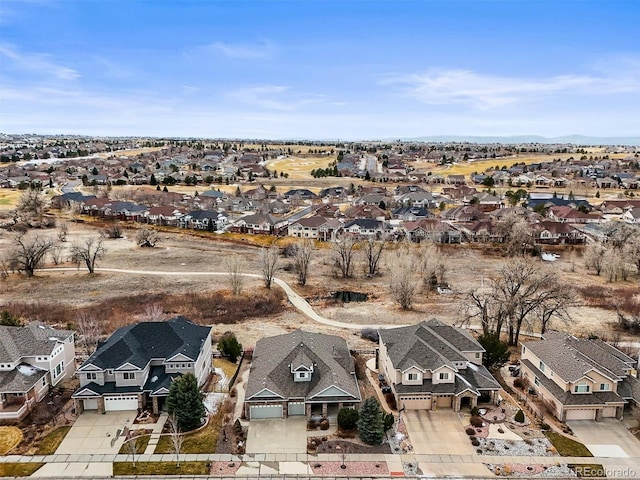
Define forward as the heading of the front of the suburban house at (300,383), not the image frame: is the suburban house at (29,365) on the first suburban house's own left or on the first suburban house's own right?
on the first suburban house's own right

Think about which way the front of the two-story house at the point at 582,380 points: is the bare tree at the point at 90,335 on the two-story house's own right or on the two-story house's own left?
on the two-story house's own right

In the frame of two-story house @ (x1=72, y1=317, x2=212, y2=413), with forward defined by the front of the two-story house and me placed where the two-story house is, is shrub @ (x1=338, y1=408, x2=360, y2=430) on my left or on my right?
on my left

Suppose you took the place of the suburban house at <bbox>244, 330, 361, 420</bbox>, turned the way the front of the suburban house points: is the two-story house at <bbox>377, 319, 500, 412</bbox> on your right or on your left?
on your left

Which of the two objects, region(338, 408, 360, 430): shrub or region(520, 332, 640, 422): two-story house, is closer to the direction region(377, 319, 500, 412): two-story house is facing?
the shrub

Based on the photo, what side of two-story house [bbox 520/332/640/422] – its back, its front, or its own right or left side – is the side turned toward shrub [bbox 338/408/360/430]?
right

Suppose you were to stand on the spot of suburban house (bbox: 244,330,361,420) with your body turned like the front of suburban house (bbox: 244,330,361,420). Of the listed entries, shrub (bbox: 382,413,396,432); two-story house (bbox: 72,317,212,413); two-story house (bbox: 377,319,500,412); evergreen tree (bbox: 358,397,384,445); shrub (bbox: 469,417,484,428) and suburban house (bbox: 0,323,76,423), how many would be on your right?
2

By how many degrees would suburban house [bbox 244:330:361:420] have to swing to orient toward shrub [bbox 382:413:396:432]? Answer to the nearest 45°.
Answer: approximately 45° to its left

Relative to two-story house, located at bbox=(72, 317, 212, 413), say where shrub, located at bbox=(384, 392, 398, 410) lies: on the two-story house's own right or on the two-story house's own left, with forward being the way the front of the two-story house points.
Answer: on the two-story house's own left

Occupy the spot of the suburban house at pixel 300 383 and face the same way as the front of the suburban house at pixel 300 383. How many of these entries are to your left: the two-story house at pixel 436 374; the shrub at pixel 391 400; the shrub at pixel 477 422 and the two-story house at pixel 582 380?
4

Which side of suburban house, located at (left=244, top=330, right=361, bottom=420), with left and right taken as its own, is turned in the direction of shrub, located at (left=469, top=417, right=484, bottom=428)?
left

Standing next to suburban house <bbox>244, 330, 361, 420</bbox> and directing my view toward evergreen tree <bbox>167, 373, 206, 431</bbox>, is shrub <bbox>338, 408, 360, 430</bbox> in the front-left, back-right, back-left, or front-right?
back-left

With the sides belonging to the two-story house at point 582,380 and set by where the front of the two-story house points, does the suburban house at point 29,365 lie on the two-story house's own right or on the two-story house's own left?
on the two-story house's own right

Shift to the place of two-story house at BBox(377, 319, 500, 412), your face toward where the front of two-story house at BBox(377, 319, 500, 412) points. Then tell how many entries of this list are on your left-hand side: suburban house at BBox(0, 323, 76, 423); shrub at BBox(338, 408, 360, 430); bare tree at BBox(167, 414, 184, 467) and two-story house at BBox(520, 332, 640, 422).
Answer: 1
